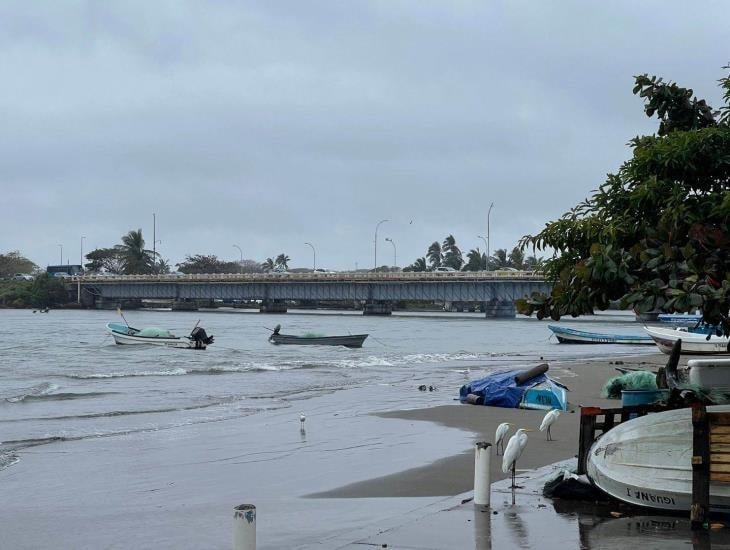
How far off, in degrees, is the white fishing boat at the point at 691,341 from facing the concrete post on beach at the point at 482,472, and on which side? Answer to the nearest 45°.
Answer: approximately 90° to its left

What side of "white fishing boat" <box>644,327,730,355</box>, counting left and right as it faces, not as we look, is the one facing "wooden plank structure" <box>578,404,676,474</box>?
left

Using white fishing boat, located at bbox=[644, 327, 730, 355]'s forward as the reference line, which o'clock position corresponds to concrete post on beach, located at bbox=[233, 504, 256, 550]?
The concrete post on beach is roughly at 9 o'clock from the white fishing boat.

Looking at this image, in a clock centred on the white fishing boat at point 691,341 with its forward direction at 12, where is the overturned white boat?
The overturned white boat is roughly at 9 o'clock from the white fishing boat.

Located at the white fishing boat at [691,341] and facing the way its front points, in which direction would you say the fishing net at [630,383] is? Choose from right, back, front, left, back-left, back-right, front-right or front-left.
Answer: left

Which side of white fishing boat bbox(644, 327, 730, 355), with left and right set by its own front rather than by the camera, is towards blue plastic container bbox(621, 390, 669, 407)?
left

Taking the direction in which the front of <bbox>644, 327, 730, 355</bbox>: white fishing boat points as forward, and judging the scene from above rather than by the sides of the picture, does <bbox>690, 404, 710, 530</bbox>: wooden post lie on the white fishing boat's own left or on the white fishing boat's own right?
on the white fishing boat's own left

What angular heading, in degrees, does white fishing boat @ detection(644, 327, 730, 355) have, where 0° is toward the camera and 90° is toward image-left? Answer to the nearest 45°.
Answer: approximately 90°

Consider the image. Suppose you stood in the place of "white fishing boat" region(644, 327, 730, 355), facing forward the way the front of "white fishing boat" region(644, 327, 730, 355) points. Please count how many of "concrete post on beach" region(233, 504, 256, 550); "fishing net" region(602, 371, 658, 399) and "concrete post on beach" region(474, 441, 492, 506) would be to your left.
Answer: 3
